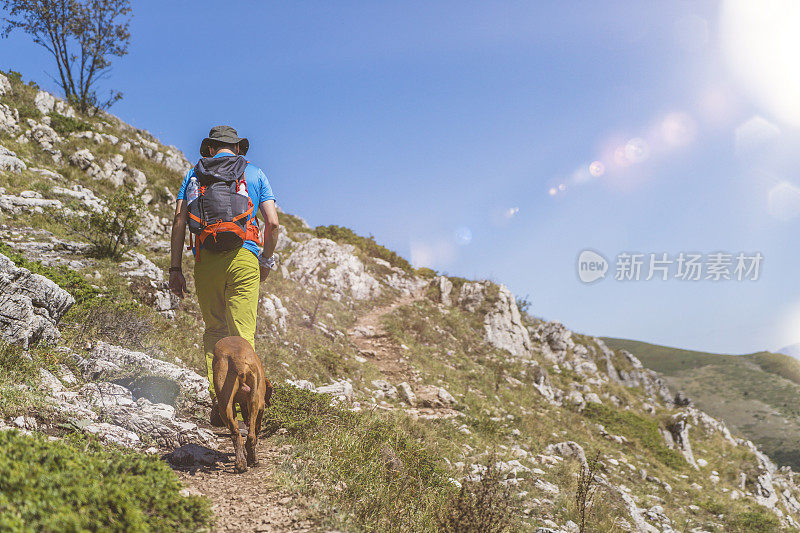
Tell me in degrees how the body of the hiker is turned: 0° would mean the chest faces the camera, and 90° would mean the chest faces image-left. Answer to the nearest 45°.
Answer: approximately 180°

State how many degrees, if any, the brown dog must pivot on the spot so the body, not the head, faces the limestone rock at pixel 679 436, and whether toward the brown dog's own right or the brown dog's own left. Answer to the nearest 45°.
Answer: approximately 45° to the brown dog's own right

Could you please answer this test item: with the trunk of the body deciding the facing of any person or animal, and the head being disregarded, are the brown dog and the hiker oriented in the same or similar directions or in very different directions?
same or similar directions

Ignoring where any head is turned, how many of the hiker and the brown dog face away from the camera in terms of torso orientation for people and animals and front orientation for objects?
2

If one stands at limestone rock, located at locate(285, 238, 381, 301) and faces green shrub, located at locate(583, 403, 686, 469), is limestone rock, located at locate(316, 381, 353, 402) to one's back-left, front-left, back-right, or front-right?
front-right

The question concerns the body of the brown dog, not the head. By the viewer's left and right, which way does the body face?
facing away from the viewer

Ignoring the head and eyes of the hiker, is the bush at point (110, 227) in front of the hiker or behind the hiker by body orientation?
in front

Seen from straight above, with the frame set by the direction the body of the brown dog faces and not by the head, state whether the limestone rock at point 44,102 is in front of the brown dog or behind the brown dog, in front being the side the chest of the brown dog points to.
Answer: in front

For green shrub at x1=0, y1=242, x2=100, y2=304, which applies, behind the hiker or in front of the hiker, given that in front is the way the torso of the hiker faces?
in front
